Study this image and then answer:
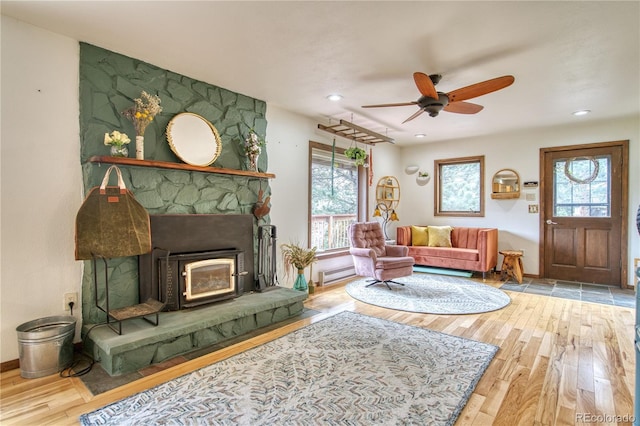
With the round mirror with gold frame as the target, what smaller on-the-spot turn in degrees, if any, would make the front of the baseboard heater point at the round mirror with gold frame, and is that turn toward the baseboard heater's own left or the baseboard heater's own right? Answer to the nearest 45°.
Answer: approximately 90° to the baseboard heater's own right

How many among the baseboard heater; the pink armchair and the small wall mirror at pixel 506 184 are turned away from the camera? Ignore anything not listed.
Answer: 0

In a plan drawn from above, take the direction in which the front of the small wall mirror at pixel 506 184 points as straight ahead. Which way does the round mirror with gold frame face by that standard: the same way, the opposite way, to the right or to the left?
to the left

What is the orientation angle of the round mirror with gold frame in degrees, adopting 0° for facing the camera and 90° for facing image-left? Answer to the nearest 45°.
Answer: approximately 315°

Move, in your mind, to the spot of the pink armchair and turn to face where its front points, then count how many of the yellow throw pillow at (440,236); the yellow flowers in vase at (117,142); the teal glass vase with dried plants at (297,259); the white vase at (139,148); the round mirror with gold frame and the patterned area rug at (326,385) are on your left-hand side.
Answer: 1

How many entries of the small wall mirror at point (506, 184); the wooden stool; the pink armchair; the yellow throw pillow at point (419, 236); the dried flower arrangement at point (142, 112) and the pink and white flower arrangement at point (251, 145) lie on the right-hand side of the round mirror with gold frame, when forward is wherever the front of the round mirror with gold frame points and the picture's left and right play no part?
1

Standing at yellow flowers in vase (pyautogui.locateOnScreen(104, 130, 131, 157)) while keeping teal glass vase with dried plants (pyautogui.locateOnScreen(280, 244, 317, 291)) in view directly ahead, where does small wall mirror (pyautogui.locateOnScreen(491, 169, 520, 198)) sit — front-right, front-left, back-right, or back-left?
front-right

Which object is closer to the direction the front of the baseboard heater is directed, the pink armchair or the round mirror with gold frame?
the pink armchair

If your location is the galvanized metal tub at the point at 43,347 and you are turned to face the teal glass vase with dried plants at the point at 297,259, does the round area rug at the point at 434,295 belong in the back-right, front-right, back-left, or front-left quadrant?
front-right

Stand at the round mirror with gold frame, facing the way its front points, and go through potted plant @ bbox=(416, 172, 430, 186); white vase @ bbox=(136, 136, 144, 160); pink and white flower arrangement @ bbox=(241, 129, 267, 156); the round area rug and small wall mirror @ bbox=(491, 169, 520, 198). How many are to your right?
1

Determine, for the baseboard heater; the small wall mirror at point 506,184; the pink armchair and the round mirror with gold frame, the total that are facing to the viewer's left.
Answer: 0

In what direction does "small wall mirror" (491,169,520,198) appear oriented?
toward the camera

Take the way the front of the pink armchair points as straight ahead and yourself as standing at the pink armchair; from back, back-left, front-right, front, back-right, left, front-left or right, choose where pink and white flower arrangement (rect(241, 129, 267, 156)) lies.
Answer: right

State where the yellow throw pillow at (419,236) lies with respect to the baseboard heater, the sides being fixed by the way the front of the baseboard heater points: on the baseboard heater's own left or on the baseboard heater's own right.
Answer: on the baseboard heater's own left

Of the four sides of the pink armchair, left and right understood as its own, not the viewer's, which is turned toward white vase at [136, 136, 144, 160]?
right
